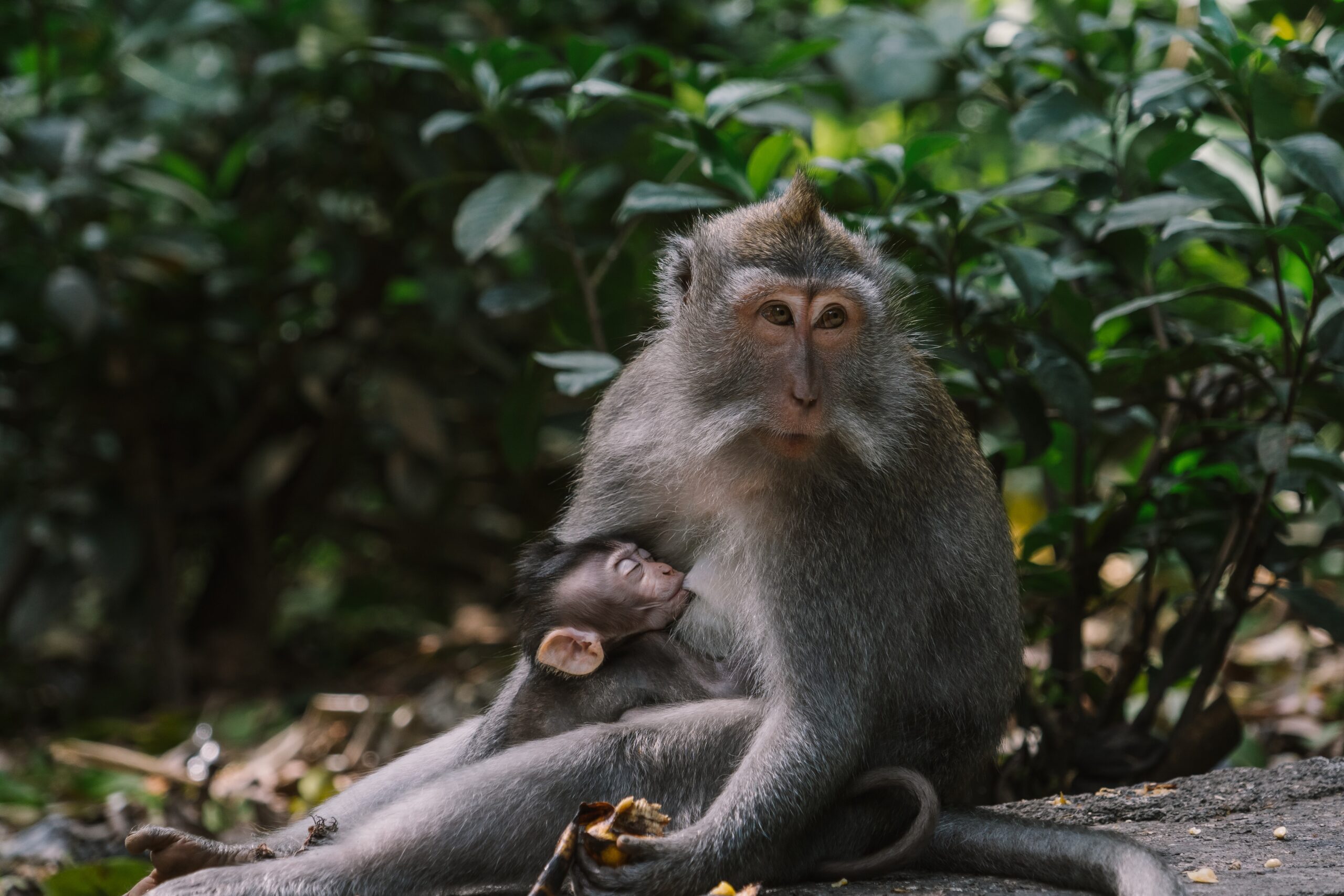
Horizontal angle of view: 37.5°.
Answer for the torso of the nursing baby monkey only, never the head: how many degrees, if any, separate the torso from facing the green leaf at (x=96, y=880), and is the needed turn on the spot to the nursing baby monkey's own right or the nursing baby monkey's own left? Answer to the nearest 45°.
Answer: approximately 180°

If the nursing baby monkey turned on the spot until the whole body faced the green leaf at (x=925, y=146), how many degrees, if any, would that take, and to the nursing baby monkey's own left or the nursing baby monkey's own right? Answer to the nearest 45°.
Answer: approximately 45° to the nursing baby monkey's own left

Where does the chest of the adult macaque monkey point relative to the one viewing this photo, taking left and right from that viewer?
facing the viewer and to the left of the viewer

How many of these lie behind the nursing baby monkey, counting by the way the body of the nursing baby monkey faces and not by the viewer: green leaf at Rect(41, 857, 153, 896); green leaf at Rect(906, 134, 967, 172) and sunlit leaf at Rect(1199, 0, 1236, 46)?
1

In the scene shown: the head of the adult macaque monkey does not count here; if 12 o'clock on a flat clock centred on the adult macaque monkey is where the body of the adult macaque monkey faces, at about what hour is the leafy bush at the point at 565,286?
The leafy bush is roughly at 4 o'clock from the adult macaque monkey.

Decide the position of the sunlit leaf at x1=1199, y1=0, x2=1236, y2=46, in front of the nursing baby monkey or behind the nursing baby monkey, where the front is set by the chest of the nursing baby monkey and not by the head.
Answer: in front
